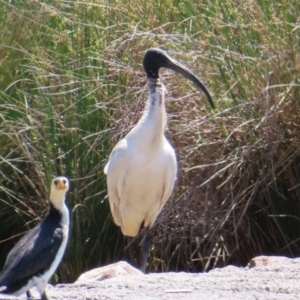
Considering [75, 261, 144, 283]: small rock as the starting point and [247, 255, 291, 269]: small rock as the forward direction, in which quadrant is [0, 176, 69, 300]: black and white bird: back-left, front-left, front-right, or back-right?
back-right

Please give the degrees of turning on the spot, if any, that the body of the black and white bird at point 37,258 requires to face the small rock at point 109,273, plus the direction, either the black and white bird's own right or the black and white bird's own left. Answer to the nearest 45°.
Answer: approximately 45° to the black and white bird's own left

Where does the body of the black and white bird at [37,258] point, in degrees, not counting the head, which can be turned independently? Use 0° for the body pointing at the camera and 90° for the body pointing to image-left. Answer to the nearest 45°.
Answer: approximately 270°
